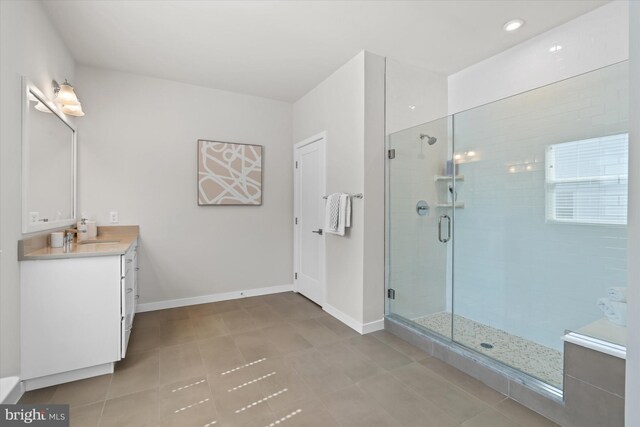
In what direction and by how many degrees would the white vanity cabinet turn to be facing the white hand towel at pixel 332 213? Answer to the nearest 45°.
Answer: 0° — it already faces it

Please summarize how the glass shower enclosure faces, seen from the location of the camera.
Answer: facing the viewer and to the left of the viewer

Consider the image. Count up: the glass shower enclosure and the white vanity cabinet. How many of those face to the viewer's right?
1

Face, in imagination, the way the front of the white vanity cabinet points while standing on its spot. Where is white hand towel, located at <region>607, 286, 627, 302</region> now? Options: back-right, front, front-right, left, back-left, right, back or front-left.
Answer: front-right

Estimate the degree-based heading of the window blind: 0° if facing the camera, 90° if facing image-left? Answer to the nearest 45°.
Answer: approximately 45°

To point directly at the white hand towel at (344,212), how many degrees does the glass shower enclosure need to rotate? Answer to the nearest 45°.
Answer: approximately 45° to its right

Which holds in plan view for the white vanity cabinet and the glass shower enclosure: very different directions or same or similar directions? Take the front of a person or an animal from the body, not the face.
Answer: very different directions

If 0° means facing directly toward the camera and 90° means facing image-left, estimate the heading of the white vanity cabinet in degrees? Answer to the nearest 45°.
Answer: approximately 270°

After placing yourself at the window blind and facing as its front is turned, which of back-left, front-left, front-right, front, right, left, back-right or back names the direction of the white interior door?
front-right

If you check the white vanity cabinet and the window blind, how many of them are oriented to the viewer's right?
1

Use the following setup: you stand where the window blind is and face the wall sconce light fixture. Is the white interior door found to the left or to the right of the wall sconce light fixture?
right

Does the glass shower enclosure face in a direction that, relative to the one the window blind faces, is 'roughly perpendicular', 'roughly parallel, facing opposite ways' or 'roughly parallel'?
roughly parallel
